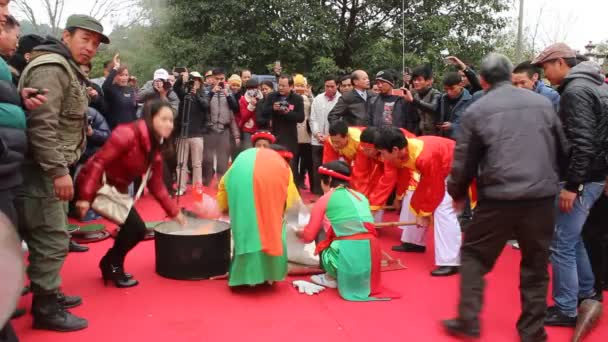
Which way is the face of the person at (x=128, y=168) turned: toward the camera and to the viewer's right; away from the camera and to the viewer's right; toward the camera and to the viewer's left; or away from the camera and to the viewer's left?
toward the camera and to the viewer's right

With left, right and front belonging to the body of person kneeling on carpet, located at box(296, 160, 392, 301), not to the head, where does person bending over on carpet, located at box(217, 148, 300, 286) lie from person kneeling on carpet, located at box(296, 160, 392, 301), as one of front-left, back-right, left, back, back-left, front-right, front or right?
front-left

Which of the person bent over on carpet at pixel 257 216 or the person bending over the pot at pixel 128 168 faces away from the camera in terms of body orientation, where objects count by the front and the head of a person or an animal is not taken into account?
the person bent over on carpet at pixel 257 216

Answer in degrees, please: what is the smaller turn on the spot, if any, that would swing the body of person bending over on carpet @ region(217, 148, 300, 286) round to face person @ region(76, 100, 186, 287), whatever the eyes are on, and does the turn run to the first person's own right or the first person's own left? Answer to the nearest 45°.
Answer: approximately 90° to the first person's own left

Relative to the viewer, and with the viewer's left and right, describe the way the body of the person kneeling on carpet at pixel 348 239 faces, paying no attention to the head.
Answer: facing away from the viewer and to the left of the viewer

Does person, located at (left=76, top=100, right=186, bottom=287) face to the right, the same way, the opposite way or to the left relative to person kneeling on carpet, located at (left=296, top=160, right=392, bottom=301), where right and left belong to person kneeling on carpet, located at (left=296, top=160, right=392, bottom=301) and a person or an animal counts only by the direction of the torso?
the opposite way

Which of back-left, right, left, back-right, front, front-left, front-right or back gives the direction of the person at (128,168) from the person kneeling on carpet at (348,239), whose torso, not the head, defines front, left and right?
front-left

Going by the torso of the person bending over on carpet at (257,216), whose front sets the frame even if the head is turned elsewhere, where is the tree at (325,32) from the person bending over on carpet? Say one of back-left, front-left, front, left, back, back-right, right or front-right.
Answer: front

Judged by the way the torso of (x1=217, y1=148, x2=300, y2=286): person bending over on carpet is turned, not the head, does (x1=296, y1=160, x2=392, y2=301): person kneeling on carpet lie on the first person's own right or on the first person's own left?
on the first person's own right

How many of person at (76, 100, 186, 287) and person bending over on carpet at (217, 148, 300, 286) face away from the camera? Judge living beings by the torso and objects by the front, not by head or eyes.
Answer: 1

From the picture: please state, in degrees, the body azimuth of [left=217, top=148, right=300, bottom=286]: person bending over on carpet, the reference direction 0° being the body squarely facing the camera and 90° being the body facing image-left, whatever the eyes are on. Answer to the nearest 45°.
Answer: approximately 180°

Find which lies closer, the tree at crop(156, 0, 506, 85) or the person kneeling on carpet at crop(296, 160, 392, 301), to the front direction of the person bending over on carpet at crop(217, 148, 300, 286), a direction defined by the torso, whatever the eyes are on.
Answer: the tree

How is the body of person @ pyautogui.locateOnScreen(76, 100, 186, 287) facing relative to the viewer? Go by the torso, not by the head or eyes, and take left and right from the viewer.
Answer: facing the viewer and to the right of the viewer
